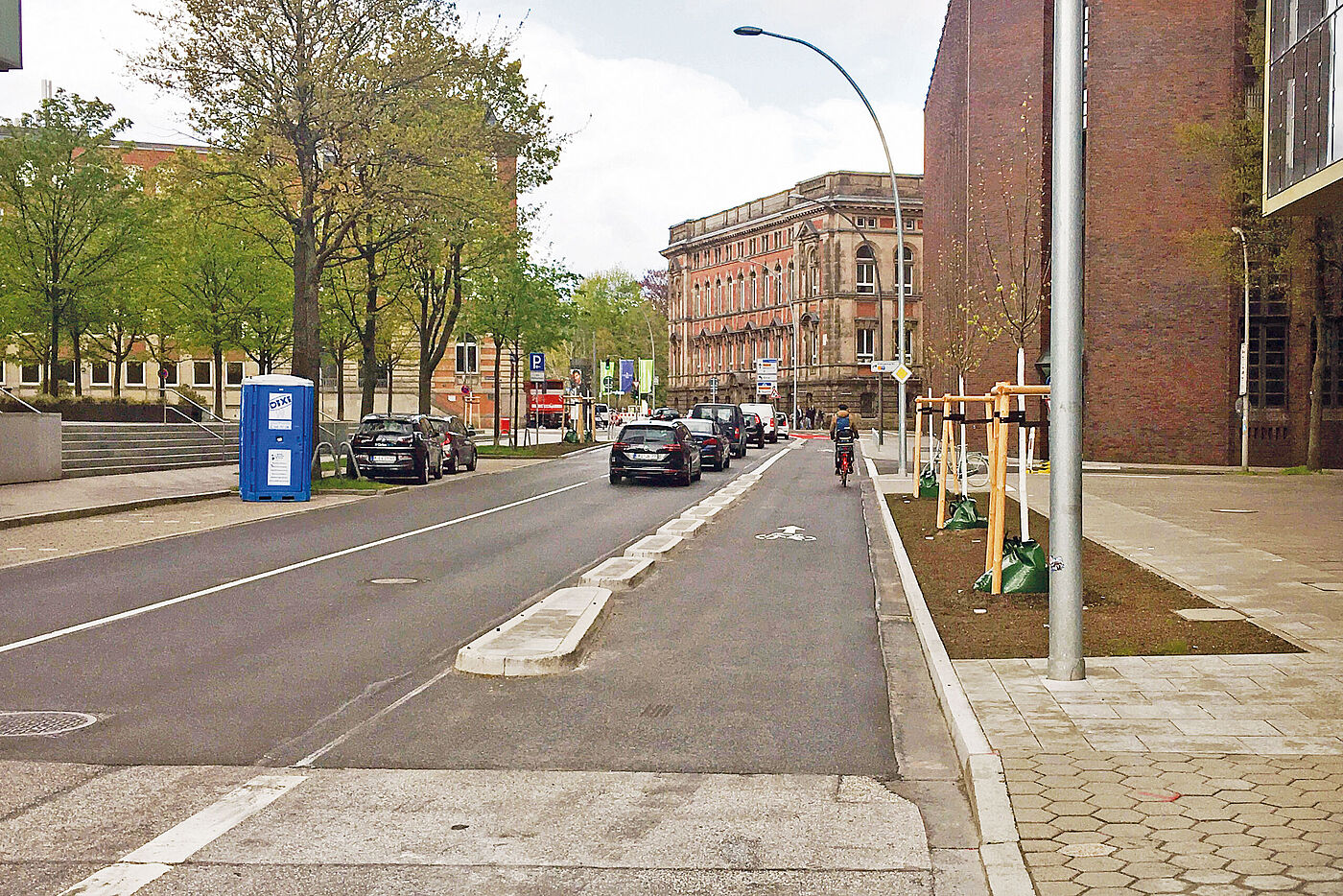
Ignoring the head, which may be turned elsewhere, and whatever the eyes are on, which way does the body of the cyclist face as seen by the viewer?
away from the camera

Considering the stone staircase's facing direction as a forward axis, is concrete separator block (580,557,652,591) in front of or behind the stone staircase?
in front

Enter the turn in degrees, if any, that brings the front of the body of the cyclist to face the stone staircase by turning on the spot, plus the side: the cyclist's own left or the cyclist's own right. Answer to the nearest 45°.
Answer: approximately 90° to the cyclist's own left

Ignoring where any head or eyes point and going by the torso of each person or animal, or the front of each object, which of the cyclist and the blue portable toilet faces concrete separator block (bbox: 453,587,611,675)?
the blue portable toilet

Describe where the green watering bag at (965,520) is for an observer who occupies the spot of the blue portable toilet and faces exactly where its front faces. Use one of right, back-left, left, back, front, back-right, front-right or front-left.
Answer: front-left

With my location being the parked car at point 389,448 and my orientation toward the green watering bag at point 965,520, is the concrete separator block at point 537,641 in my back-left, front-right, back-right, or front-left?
front-right

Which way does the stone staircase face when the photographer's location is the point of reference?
facing the viewer and to the right of the viewer

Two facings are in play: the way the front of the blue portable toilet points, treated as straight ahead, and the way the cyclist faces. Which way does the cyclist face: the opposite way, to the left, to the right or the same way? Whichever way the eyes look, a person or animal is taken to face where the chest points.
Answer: the opposite way

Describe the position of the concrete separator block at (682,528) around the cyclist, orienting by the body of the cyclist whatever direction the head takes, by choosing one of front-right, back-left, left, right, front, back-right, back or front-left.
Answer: back

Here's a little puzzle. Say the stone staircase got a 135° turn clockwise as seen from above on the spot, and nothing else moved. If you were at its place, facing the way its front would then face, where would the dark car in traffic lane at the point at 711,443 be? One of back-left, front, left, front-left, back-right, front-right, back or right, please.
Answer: back

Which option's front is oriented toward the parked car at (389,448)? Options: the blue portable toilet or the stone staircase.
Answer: the stone staircase

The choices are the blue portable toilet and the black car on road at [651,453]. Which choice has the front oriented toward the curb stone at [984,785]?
the blue portable toilet

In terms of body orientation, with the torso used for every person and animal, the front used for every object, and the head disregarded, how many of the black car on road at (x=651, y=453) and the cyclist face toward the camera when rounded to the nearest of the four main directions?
0

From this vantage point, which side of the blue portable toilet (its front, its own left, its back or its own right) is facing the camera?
front

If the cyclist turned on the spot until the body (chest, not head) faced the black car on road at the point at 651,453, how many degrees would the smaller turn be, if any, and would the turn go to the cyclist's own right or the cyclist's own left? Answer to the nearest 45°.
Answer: approximately 90° to the cyclist's own left

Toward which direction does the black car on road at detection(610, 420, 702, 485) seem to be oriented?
away from the camera

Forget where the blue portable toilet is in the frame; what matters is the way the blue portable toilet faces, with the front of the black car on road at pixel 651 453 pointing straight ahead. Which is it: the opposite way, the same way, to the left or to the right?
the opposite way
